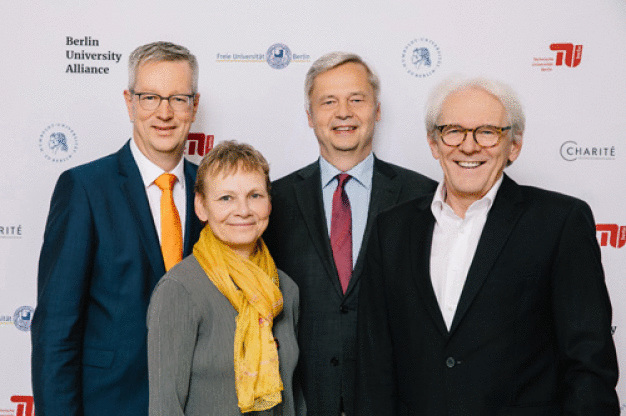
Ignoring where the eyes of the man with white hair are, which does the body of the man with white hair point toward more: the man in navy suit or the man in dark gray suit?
the man in navy suit

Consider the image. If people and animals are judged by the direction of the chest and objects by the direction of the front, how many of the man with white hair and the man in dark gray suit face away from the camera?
0

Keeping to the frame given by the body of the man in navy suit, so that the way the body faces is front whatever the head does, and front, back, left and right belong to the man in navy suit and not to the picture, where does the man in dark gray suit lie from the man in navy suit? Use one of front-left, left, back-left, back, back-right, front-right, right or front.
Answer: front-left

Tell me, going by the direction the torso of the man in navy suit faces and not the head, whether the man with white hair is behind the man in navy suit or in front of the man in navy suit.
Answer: in front

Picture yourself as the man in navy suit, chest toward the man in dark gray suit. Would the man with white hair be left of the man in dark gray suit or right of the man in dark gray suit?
right

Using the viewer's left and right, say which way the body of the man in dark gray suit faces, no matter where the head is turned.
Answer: facing the viewer

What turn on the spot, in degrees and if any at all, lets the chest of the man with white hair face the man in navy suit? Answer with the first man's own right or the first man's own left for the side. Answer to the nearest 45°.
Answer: approximately 45° to the first man's own right

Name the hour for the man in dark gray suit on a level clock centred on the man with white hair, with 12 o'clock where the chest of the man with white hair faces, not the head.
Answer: The man in dark gray suit is roughly at 3 o'clock from the man with white hair.

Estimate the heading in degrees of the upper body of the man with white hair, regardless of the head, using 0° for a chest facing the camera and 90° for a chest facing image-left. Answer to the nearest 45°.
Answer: approximately 45°

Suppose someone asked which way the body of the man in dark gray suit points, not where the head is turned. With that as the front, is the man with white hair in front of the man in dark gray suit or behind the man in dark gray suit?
in front

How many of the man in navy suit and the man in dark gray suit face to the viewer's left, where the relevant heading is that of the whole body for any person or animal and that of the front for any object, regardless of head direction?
0

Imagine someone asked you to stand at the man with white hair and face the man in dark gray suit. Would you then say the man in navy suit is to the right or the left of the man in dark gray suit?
left

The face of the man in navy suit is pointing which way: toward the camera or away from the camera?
toward the camera

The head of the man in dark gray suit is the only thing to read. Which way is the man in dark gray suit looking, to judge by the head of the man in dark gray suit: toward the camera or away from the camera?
toward the camera

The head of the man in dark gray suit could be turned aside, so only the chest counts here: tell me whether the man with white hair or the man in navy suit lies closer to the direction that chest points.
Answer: the man with white hair
